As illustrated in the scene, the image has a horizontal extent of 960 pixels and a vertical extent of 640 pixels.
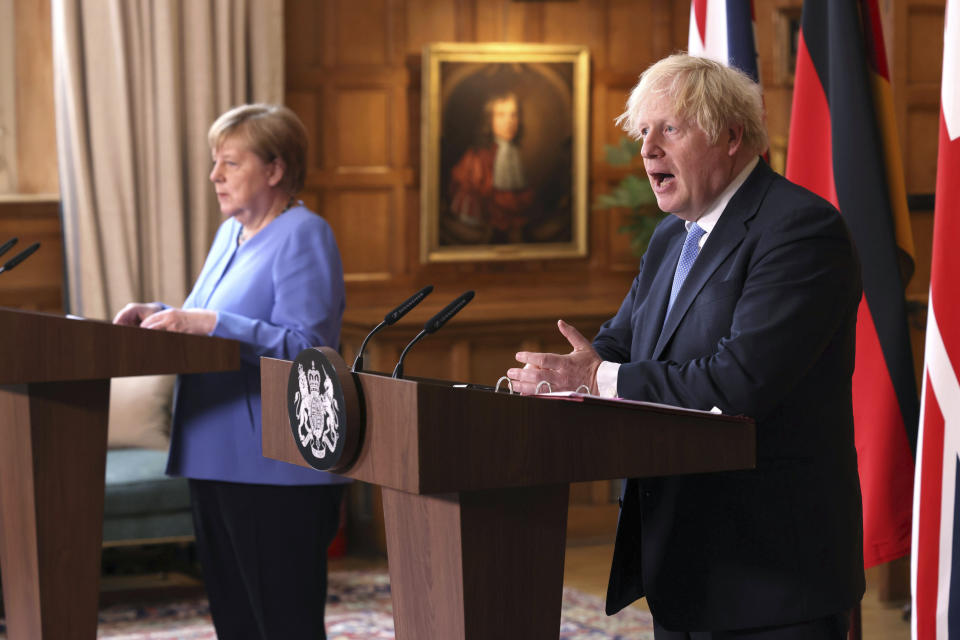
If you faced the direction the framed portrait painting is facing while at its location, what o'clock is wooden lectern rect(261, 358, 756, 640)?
The wooden lectern is roughly at 12 o'clock from the framed portrait painting.

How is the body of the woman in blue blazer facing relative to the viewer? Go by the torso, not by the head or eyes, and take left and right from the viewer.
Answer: facing the viewer and to the left of the viewer

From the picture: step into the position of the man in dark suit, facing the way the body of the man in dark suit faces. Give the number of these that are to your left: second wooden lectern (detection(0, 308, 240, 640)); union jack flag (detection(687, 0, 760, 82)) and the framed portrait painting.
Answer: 0

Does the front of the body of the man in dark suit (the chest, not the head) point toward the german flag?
no

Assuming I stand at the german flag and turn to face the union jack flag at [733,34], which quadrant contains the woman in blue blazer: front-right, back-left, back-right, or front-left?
front-left

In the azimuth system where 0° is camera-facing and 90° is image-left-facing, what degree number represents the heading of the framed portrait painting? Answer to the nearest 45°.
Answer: approximately 0°

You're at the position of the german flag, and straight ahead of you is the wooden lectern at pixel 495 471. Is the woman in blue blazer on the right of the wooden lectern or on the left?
right

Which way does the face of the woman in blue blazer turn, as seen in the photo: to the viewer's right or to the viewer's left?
to the viewer's left

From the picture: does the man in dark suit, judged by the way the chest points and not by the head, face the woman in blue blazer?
no

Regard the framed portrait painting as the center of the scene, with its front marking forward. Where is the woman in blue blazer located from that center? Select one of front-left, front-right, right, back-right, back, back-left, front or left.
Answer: front

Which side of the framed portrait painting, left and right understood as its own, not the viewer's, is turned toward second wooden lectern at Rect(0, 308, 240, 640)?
front

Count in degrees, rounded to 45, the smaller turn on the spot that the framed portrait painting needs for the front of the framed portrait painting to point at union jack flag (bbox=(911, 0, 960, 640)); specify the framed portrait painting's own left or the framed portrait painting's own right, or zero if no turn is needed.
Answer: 0° — it already faces it

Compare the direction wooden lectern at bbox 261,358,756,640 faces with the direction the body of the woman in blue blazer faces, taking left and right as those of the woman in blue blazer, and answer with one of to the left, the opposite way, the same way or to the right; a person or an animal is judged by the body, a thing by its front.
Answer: the same way

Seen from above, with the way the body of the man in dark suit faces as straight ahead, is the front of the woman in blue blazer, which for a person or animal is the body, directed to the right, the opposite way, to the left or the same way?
the same way
